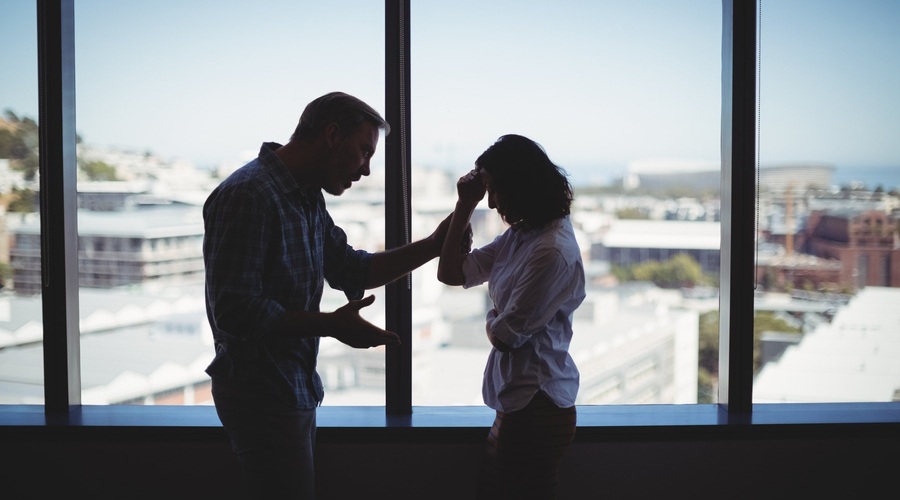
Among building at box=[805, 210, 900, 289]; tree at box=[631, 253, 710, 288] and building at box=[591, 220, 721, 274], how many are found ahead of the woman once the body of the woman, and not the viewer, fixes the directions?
0

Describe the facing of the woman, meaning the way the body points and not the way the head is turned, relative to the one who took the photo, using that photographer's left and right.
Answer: facing to the left of the viewer

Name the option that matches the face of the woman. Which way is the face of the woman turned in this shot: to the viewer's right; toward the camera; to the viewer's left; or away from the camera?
to the viewer's left

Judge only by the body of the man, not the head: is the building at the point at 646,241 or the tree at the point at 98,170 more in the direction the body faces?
the building

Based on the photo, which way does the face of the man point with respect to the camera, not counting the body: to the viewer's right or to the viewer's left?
to the viewer's right

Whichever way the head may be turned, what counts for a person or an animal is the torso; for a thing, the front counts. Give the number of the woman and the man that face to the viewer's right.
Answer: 1

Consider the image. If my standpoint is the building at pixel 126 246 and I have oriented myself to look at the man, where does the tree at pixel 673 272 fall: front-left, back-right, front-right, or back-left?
front-left

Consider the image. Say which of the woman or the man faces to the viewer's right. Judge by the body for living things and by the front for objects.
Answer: the man

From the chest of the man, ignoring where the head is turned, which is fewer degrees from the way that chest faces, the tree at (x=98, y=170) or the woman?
the woman

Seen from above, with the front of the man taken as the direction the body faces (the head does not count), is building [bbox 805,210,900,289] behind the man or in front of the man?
in front

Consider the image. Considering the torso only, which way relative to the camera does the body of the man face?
to the viewer's right

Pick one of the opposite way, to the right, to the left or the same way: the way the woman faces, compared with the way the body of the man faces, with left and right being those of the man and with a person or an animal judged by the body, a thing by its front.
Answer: the opposite way

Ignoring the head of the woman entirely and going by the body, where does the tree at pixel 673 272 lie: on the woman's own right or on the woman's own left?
on the woman's own right

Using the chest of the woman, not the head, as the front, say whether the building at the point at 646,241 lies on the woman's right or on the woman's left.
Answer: on the woman's right

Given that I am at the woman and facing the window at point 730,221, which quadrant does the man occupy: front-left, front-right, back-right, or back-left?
back-left

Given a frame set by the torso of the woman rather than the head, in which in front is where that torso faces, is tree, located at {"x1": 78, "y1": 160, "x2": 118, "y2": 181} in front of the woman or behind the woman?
in front
